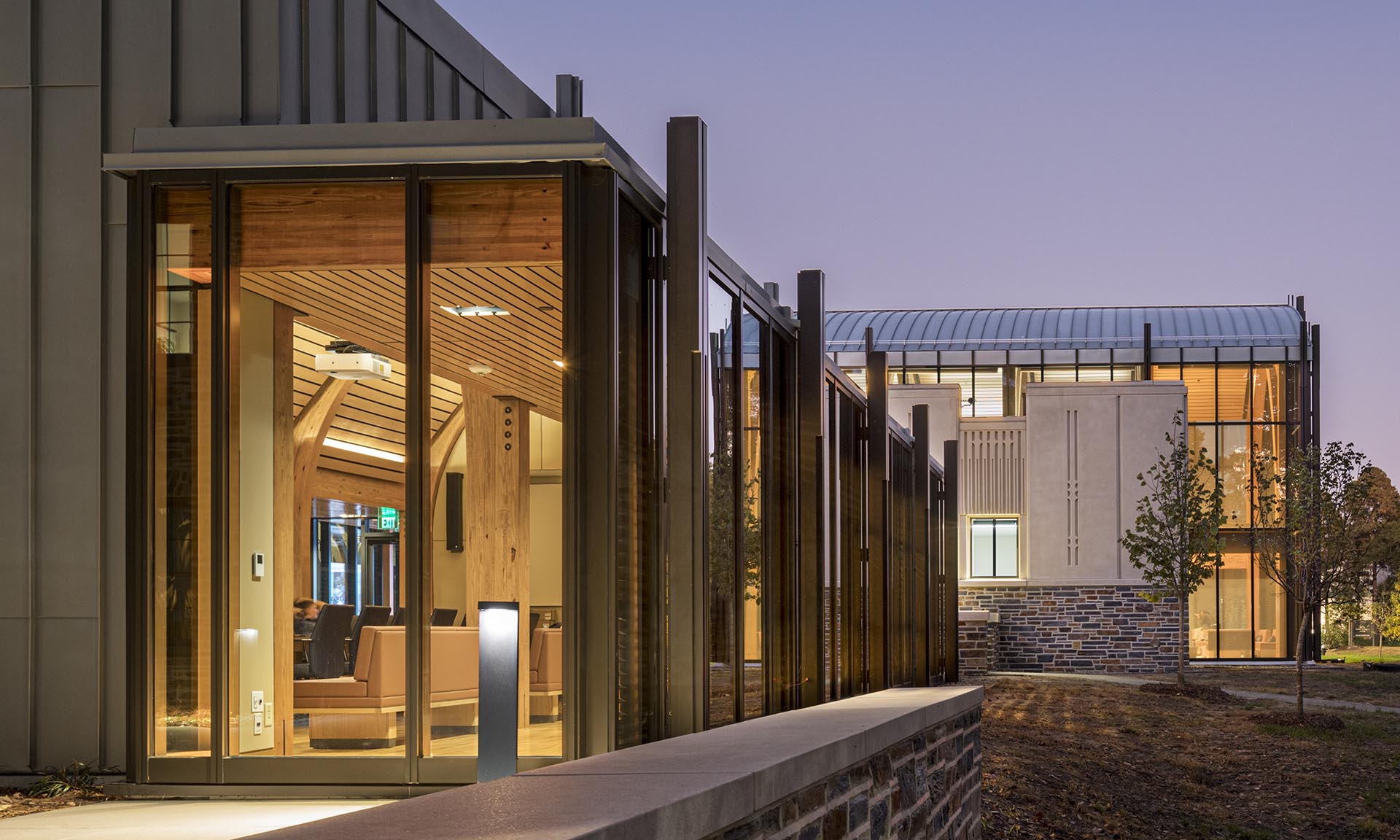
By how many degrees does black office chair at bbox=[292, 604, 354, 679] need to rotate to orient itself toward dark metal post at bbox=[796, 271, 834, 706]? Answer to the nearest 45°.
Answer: approximately 90° to its right

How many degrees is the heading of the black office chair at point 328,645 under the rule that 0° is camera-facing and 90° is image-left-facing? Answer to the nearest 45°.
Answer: approximately 135°

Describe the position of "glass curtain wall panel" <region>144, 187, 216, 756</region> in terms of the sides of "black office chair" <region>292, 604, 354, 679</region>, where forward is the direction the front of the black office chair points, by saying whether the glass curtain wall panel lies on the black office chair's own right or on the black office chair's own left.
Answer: on the black office chair's own left

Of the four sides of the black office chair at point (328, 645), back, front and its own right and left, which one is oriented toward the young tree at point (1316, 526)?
right
